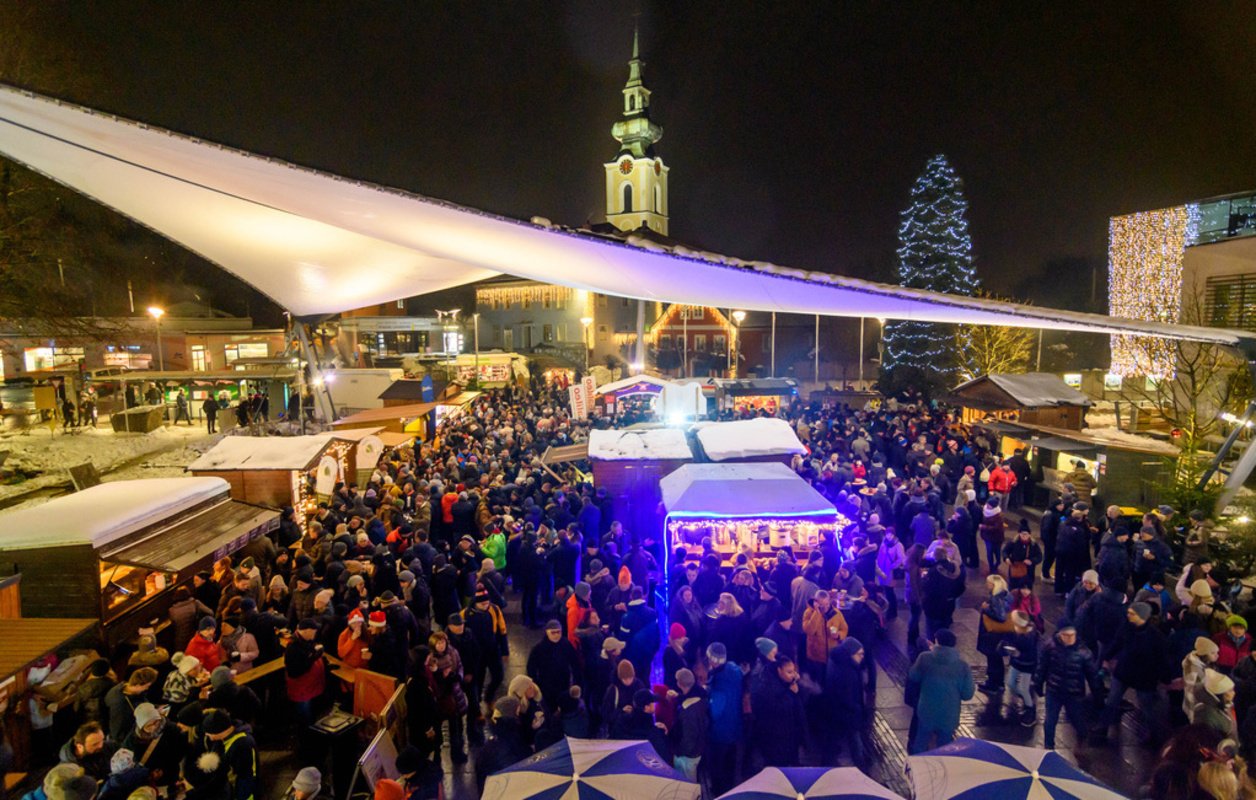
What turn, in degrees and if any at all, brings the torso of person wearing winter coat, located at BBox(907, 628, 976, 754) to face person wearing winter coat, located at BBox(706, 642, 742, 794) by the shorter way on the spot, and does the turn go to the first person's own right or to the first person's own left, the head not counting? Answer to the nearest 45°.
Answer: approximately 135° to the first person's own left

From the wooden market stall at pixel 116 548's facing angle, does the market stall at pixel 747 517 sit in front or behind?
in front

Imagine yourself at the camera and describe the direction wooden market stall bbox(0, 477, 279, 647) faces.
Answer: facing the viewer and to the right of the viewer

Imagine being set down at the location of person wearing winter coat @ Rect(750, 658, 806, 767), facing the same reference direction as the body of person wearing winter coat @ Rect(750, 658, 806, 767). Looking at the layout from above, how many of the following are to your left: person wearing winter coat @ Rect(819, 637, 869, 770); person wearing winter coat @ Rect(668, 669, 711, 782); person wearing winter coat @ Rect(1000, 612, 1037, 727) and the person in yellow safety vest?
2

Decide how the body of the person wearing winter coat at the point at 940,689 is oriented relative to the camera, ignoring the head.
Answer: away from the camera

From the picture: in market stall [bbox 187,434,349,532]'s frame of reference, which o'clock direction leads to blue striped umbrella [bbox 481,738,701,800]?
The blue striped umbrella is roughly at 1 o'clock from the market stall.

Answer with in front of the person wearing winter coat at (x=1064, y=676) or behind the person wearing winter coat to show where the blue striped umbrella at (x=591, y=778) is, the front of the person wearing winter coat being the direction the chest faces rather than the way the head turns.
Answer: in front

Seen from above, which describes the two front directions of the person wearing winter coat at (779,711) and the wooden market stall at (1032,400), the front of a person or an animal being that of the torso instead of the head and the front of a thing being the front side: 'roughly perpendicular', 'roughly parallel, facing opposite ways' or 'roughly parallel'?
roughly perpendicular

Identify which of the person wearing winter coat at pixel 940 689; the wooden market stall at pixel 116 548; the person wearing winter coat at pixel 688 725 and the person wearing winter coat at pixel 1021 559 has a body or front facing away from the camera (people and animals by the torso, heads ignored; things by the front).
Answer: the person wearing winter coat at pixel 940 689
